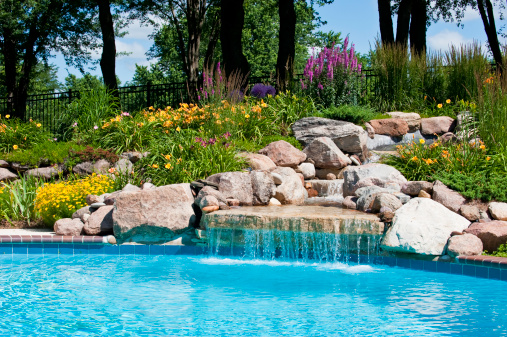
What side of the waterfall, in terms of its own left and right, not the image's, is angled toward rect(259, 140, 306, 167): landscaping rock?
back

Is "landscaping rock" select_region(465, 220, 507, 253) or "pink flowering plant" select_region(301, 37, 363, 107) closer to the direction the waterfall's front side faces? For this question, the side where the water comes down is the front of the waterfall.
the landscaping rock

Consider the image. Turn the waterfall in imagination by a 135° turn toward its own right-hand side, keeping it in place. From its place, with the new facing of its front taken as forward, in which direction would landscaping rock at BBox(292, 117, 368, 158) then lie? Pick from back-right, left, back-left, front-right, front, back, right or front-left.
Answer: front-right

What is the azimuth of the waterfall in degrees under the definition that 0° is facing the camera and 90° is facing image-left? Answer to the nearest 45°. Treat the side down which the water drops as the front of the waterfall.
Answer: approximately 0°

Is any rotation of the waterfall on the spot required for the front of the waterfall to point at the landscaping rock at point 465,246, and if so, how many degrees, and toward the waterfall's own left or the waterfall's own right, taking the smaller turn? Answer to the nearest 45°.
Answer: approximately 90° to the waterfall's own left

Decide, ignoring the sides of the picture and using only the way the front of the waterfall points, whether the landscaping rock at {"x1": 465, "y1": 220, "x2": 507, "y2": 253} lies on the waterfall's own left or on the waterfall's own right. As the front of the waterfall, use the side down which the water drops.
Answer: on the waterfall's own left

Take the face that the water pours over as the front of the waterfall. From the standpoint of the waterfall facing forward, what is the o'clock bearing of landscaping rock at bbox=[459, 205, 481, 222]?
The landscaping rock is roughly at 9 o'clock from the waterfall.

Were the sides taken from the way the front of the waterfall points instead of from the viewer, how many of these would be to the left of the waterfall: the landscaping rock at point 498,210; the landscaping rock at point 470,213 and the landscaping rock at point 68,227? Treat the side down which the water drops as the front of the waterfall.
2

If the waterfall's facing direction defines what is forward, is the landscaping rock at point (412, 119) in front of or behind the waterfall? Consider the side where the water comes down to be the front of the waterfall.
behind

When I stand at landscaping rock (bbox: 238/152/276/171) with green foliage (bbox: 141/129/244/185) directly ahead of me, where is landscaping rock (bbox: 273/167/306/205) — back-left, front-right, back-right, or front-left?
back-left

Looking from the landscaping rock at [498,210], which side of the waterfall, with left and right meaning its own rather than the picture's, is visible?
left

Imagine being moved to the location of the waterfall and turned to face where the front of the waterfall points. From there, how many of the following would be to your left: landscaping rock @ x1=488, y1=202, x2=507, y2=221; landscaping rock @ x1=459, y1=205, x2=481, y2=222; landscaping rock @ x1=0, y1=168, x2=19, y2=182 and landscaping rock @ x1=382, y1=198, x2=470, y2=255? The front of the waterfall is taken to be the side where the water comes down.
3

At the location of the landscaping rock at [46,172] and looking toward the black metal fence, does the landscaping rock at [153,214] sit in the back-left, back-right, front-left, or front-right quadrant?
back-right
